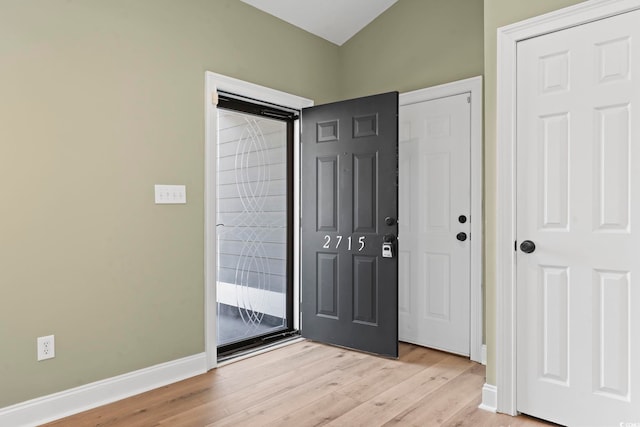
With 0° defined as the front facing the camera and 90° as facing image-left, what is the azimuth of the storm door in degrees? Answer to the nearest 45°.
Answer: approximately 315°

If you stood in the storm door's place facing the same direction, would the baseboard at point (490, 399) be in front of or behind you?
in front

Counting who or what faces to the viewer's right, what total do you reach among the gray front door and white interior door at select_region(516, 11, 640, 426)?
0

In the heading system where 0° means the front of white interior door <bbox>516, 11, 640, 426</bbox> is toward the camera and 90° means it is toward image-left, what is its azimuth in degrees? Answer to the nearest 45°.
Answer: approximately 45°

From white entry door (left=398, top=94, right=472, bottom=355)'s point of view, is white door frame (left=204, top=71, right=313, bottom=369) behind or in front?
in front

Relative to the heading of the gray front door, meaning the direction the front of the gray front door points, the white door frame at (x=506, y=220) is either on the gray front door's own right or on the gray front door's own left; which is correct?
on the gray front door's own left

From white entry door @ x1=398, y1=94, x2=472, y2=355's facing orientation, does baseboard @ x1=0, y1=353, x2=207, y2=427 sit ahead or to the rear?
ahead

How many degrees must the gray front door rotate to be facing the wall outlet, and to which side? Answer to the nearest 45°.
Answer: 0° — it already faces it

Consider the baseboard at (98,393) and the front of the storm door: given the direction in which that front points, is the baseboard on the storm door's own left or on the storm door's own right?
on the storm door's own right

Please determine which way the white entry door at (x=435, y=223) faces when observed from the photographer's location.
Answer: facing the viewer and to the left of the viewer

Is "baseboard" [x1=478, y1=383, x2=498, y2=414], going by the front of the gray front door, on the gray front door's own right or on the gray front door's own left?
on the gray front door's own left

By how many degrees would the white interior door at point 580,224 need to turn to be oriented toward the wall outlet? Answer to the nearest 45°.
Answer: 0° — it already faces it
